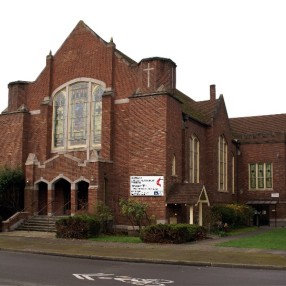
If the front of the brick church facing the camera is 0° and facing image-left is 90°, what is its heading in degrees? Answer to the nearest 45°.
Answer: approximately 45°

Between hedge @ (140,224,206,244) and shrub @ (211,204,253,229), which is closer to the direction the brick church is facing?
the hedge

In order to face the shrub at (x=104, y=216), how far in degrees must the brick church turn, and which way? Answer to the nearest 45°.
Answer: approximately 45° to its left
